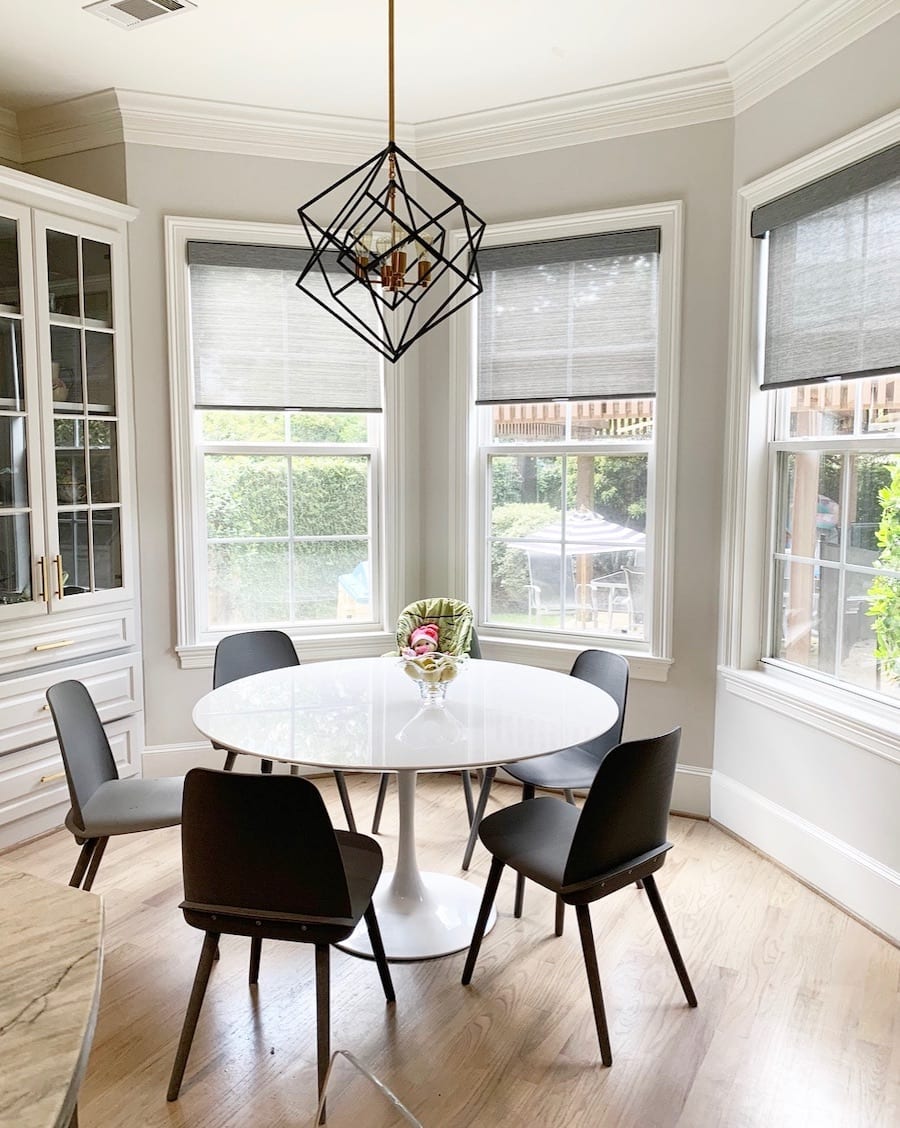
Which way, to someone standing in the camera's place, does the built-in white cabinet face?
facing the viewer and to the right of the viewer

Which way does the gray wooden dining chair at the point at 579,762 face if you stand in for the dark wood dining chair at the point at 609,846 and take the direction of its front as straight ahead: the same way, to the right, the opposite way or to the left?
to the left

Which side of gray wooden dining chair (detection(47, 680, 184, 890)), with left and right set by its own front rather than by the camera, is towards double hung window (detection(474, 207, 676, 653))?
front

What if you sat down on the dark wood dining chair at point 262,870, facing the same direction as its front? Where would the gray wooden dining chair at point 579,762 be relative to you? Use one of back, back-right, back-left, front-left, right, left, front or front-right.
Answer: front

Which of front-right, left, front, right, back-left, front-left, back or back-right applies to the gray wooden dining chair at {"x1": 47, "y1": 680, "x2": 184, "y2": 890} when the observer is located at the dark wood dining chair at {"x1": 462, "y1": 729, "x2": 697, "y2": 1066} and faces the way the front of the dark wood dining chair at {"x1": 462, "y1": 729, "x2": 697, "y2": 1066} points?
front-left

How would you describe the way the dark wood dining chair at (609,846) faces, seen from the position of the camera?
facing away from the viewer and to the left of the viewer

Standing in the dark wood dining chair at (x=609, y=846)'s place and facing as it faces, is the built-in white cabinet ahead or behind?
ahead

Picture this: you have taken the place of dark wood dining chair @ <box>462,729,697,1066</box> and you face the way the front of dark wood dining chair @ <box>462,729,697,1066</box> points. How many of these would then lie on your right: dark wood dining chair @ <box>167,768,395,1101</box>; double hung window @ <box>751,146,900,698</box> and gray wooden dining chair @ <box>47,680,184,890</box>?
1

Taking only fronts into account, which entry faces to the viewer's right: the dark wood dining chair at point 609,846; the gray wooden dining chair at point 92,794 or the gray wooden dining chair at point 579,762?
the gray wooden dining chair at point 92,794

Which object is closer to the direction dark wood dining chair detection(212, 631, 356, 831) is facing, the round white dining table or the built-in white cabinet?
the round white dining table

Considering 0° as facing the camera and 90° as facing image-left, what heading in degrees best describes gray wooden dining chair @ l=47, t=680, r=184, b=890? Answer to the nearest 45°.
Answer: approximately 270°

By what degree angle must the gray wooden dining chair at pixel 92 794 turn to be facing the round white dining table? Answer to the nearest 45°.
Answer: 0° — it already faces it

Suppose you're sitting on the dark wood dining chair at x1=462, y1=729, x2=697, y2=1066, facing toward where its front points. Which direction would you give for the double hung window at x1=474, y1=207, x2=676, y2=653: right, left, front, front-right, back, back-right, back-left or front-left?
front-right

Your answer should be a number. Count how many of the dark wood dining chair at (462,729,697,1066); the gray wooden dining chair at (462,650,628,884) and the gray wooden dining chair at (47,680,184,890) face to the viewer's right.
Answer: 1

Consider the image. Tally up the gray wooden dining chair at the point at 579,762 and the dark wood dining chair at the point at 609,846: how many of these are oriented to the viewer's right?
0
